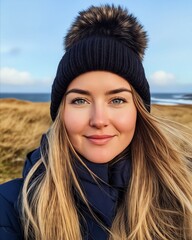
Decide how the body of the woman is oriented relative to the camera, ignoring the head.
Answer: toward the camera
